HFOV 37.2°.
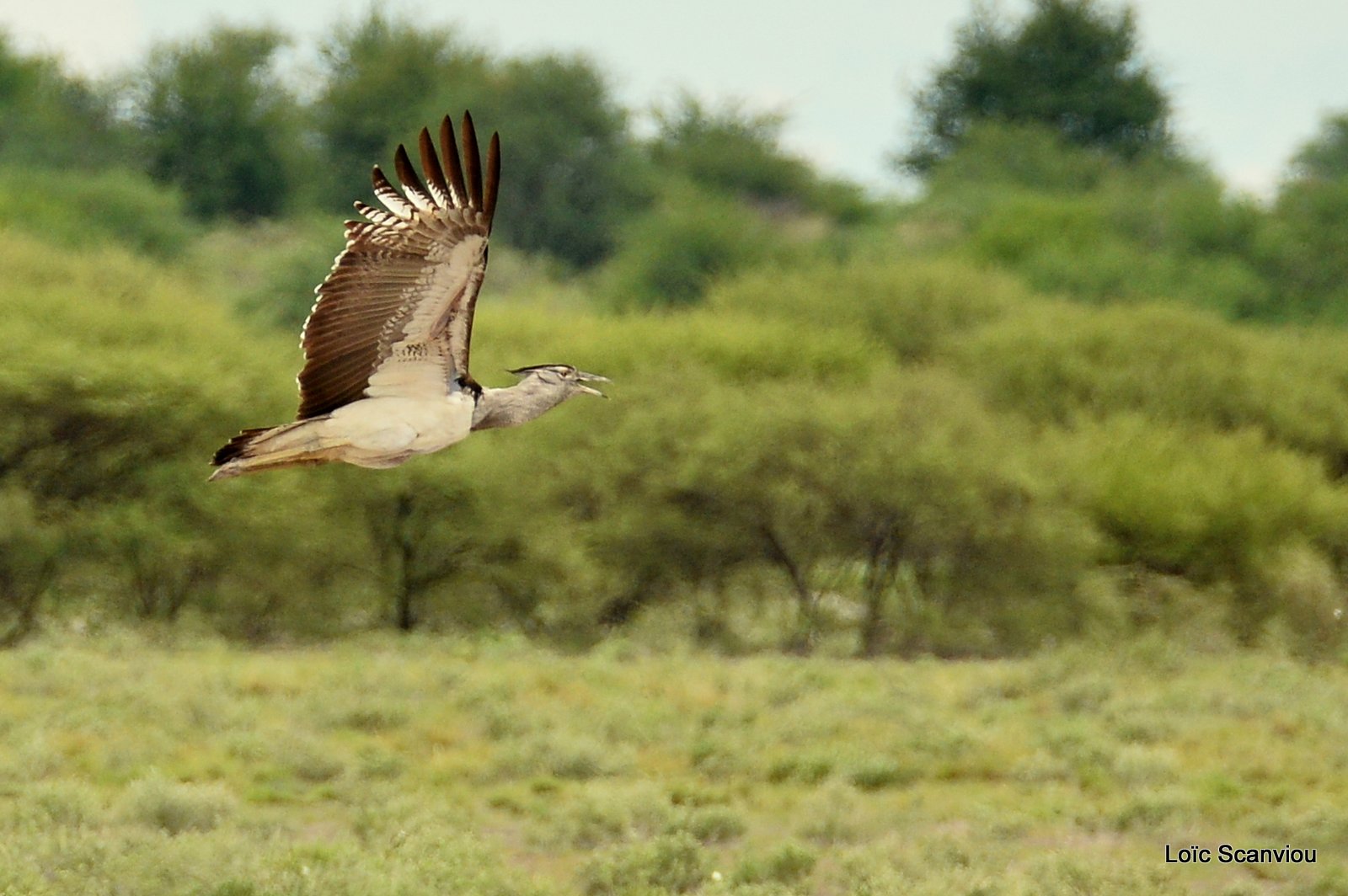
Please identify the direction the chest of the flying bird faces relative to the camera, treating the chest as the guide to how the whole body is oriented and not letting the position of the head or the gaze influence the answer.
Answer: to the viewer's right
